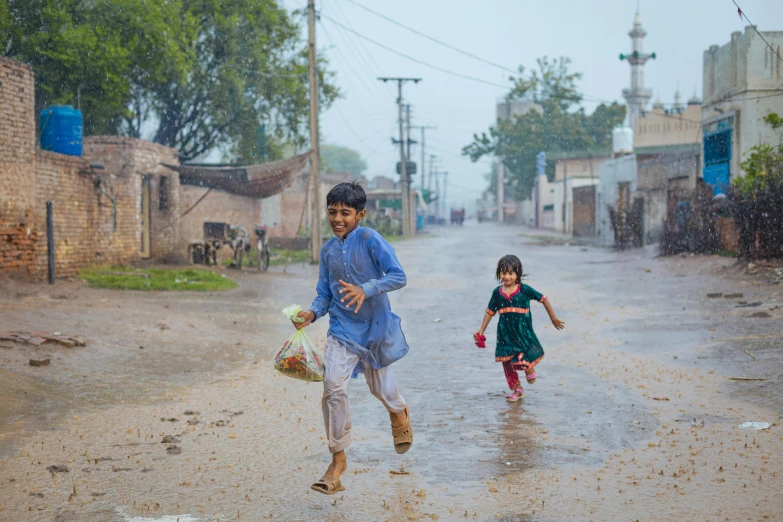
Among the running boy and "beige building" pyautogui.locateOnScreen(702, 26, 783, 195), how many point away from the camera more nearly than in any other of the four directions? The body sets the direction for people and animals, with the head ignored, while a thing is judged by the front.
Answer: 0

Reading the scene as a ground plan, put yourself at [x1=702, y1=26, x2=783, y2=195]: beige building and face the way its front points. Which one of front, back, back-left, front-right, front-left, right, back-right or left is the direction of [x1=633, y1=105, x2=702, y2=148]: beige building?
back-right

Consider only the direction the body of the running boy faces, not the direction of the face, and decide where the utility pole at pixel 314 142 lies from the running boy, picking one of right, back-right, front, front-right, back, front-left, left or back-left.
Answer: back-right

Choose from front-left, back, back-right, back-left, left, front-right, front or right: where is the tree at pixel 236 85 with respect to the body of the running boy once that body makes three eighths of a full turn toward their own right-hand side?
front

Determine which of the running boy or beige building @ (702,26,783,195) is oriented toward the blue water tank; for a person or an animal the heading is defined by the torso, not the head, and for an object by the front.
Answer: the beige building

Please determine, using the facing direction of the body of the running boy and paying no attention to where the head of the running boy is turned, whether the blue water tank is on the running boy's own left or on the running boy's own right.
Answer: on the running boy's own right

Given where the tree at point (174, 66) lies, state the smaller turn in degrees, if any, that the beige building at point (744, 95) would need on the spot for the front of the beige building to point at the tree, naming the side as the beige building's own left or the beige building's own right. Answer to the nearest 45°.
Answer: approximately 45° to the beige building's own right

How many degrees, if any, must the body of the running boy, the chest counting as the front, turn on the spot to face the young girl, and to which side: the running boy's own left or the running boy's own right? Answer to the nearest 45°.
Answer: approximately 180°

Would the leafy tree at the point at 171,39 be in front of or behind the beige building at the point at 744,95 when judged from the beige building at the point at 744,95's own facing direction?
in front

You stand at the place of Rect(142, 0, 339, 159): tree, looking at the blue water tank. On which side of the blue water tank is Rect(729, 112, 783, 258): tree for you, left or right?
left

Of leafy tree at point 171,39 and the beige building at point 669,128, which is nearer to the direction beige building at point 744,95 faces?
the leafy tree

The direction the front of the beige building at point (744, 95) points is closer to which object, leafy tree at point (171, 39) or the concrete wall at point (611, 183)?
the leafy tree

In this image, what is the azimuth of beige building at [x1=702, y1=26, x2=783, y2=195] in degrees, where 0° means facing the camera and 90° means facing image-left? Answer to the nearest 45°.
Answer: approximately 45°
